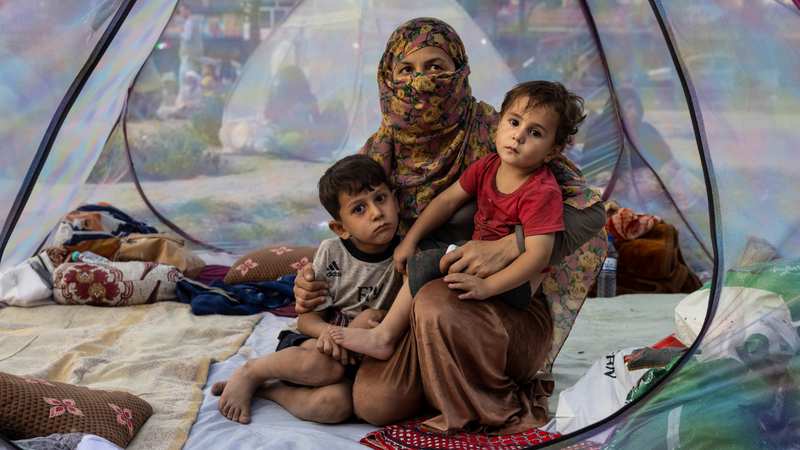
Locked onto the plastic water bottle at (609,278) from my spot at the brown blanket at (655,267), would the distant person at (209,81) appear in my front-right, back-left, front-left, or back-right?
front-right

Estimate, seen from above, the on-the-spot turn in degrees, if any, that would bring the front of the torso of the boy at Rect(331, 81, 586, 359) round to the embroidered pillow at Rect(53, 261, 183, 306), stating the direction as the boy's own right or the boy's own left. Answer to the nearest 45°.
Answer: approximately 90° to the boy's own right

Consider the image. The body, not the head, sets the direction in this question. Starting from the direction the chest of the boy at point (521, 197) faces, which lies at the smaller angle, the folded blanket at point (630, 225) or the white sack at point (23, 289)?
the white sack

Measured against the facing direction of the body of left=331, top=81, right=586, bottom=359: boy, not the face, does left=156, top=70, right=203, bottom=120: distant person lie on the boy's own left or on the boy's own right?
on the boy's own right

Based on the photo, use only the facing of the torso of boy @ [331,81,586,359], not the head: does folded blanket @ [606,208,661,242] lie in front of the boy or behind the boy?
behind

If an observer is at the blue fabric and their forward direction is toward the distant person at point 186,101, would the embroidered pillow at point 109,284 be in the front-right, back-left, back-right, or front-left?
front-left

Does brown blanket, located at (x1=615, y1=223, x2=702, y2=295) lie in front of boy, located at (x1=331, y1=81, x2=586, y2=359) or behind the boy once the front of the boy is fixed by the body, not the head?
behind

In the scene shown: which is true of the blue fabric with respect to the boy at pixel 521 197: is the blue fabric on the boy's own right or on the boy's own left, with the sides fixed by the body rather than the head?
on the boy's own right

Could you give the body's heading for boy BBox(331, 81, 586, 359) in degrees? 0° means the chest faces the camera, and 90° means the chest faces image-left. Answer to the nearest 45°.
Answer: approximately 45°

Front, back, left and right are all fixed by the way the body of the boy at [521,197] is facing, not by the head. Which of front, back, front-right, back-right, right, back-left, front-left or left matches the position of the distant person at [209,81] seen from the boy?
right

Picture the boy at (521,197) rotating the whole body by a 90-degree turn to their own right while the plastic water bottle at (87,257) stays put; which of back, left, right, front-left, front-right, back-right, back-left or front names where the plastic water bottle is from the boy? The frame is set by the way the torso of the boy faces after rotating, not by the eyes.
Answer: front

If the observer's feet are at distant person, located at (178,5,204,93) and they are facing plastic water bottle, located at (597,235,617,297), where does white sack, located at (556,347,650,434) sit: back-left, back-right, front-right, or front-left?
front-right
